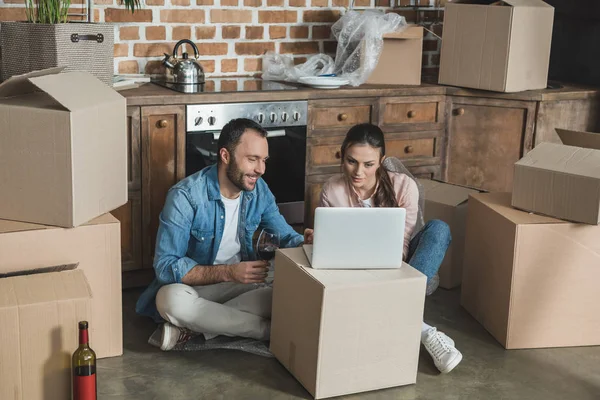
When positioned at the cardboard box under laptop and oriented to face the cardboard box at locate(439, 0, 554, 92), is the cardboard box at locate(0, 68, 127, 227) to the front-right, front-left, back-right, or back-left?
back-left

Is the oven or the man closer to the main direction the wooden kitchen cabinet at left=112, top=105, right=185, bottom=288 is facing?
the man

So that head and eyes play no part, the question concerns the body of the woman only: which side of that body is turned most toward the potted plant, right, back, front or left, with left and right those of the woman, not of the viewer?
right

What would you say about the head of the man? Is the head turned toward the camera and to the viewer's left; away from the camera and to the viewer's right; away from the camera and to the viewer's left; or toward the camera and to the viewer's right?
toward the camera and to the viewer's right

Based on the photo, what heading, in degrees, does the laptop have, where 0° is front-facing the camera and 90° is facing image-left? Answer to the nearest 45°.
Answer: approximately 180°

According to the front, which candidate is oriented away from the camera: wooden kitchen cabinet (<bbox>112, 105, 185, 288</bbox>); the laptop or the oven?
the laptop

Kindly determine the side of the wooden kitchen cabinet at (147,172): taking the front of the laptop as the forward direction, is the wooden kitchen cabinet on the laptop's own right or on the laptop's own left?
on the laptop's own left

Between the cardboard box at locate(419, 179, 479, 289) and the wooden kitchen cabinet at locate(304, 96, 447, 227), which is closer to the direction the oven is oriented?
the cardboard box
